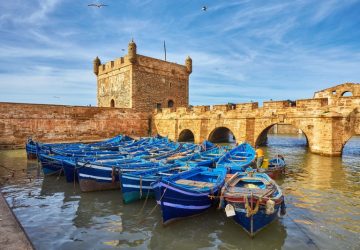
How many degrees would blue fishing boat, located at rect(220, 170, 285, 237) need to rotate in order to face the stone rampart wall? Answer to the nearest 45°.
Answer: approximately 135° to its right

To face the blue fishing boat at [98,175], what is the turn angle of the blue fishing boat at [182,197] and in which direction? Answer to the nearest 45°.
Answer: approximately 90° to its right

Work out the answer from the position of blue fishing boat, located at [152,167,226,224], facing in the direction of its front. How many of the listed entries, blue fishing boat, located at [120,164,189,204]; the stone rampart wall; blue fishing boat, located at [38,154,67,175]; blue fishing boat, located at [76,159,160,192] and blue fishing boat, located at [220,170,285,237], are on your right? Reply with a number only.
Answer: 4

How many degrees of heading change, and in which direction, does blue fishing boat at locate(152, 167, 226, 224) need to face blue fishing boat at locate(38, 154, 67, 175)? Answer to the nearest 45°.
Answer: approximately 90° to its right

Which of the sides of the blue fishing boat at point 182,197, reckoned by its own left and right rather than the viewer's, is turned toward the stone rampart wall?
right

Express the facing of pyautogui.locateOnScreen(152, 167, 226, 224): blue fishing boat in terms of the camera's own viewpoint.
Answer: facing the viewer and to the left of the viewer

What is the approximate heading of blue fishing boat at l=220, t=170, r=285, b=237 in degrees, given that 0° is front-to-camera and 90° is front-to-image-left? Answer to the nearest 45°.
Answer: approximately 0°

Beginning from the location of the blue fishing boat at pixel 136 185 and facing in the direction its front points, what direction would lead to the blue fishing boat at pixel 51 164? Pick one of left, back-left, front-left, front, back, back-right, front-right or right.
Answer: right

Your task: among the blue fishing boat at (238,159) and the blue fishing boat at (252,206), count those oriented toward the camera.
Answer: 1

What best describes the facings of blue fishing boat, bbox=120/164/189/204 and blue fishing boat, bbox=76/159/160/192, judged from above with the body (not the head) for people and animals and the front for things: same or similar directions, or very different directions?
same or similar directions
